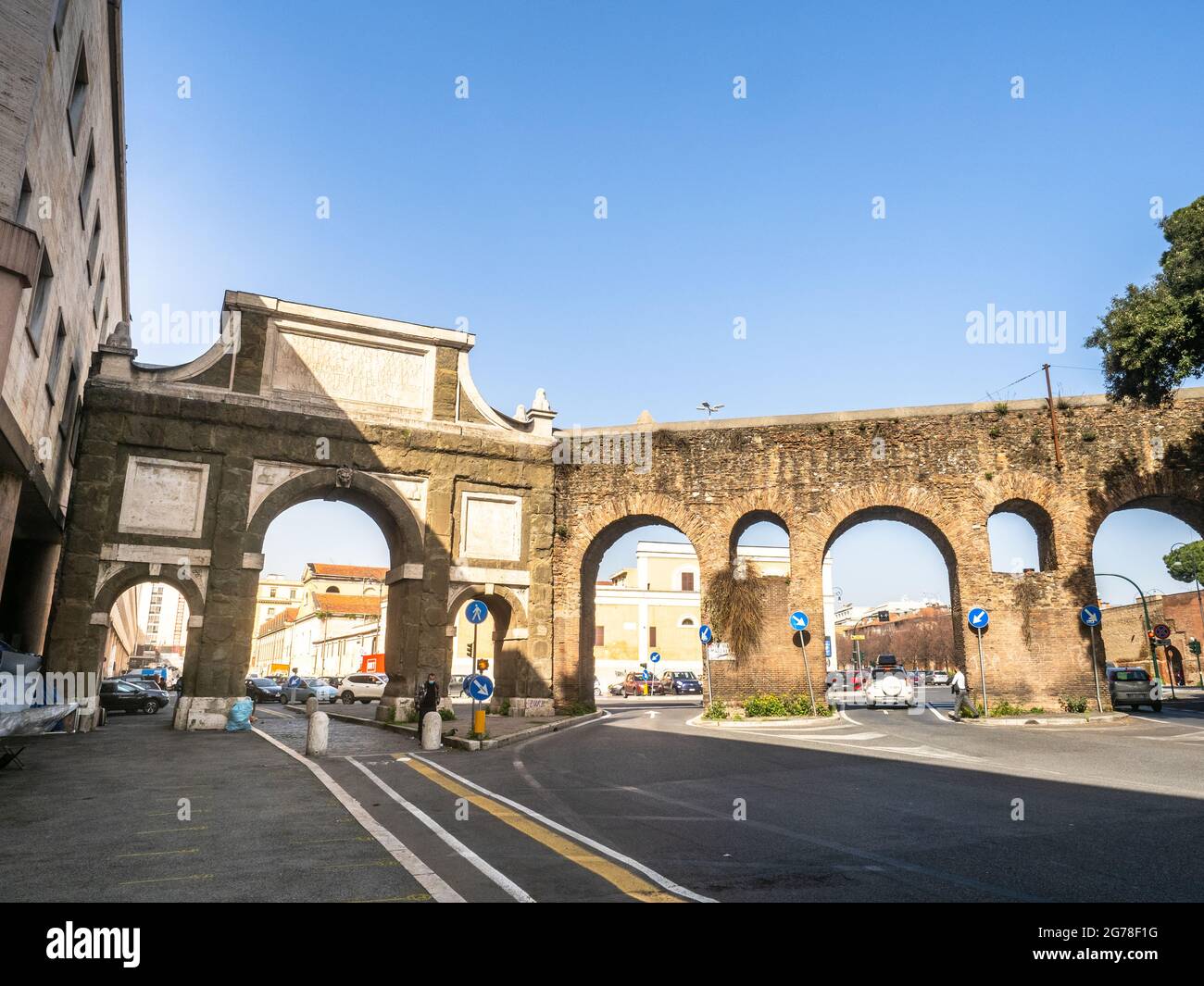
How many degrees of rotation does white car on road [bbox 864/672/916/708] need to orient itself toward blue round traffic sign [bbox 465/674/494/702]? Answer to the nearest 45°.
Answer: approximately 135° to its left

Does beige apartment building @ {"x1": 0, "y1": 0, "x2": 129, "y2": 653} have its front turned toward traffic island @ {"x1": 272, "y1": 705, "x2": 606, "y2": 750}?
yes

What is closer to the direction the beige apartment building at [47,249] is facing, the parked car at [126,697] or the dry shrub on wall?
the dry shrub on wall

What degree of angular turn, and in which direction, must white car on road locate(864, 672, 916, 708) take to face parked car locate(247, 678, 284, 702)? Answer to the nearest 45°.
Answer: approximately 90° to its left

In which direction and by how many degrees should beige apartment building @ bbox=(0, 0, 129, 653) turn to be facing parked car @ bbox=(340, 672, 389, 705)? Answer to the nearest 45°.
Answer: approximately 45° to its left

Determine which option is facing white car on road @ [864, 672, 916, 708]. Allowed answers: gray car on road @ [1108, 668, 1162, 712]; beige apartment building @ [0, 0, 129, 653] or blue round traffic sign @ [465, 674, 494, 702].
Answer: the beige apartment building

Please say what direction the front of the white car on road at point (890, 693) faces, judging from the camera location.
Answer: facing away from the viewer

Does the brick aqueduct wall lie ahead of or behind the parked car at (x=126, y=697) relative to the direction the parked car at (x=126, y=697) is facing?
ahead

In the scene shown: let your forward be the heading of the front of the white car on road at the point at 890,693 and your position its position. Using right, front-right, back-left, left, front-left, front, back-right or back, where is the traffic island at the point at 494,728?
back-left

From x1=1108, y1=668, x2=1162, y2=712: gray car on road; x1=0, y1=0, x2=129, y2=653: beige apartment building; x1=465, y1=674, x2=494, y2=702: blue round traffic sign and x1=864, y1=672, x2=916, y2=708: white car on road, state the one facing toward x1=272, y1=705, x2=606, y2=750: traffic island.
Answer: the beige apartment building

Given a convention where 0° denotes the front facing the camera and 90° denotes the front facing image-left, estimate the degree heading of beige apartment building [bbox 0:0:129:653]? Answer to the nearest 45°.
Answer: approximately 270°
